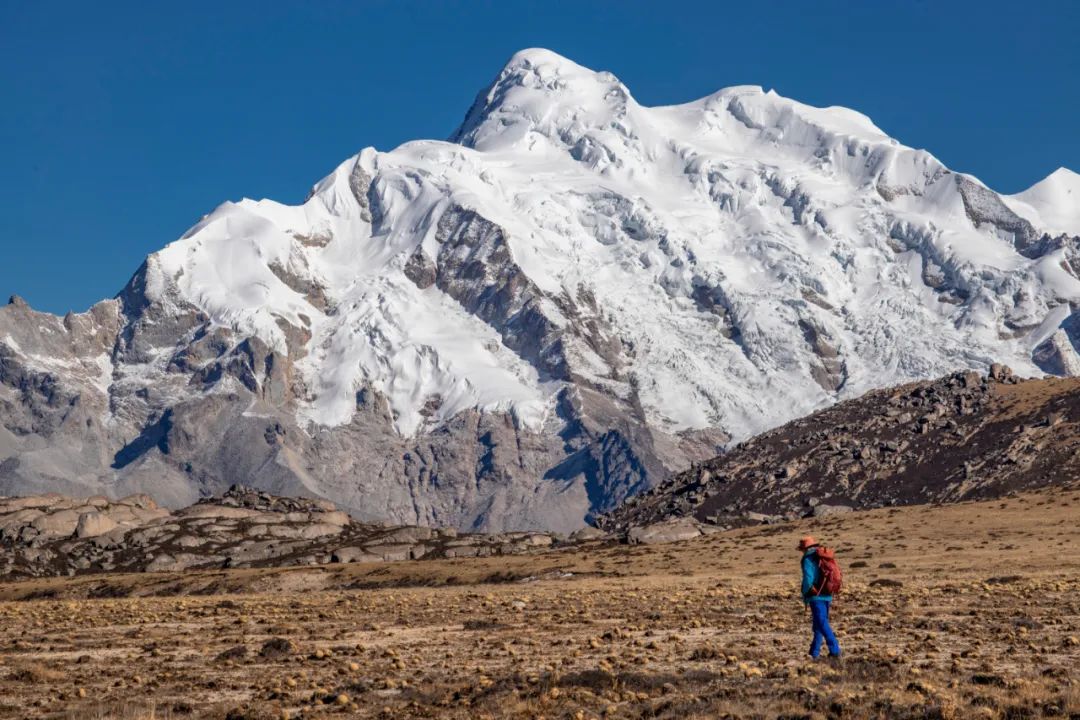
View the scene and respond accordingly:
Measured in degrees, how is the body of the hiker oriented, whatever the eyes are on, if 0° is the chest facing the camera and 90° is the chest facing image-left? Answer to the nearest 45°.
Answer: approximately 90°
